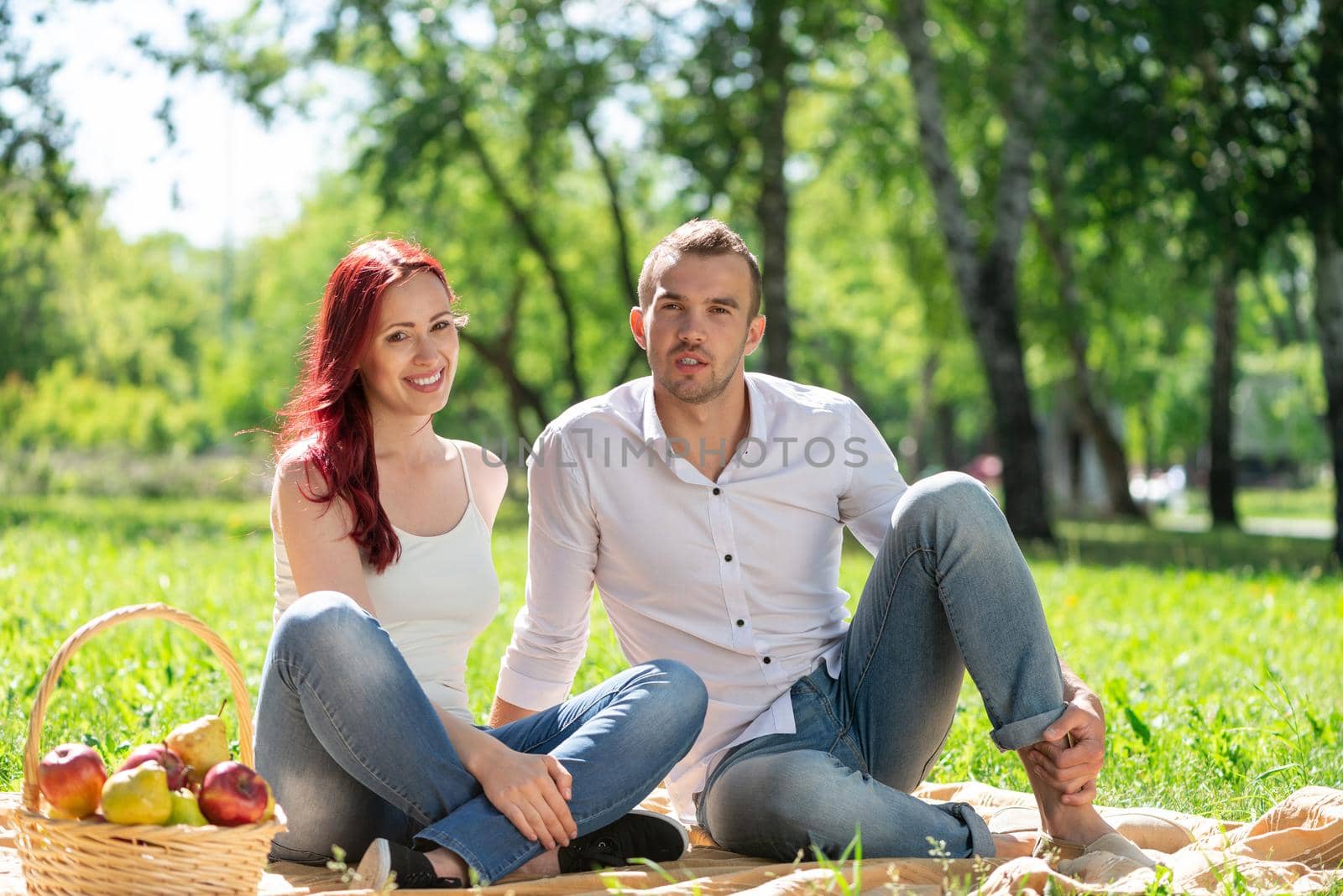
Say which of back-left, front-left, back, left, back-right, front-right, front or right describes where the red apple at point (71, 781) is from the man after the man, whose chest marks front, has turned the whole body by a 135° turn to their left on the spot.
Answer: back

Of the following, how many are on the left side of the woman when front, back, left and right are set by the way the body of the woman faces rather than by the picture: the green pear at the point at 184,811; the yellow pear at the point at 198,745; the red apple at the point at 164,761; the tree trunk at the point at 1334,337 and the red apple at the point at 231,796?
1

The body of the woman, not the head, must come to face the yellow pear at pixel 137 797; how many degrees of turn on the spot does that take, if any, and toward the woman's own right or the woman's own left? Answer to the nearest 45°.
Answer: approximately 90° to the woman's own right

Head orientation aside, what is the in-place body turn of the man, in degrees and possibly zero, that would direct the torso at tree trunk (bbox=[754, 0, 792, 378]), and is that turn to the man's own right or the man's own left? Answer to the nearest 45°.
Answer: approximately 180°

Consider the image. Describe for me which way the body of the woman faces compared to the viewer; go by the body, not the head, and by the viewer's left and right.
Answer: facing the viewer and to the right of the viewer

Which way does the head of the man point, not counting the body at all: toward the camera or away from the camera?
toward the camera

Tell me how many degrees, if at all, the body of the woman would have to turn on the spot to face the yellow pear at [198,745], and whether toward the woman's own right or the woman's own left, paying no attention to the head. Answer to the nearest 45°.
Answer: approximately 90° to the woman's own right

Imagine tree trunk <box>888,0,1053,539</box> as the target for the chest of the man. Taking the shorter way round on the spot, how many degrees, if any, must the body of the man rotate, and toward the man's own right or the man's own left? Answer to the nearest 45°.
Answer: approximately 180°

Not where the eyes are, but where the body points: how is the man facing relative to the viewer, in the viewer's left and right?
facing the viewer

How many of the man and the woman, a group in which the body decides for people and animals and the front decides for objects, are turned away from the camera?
0
